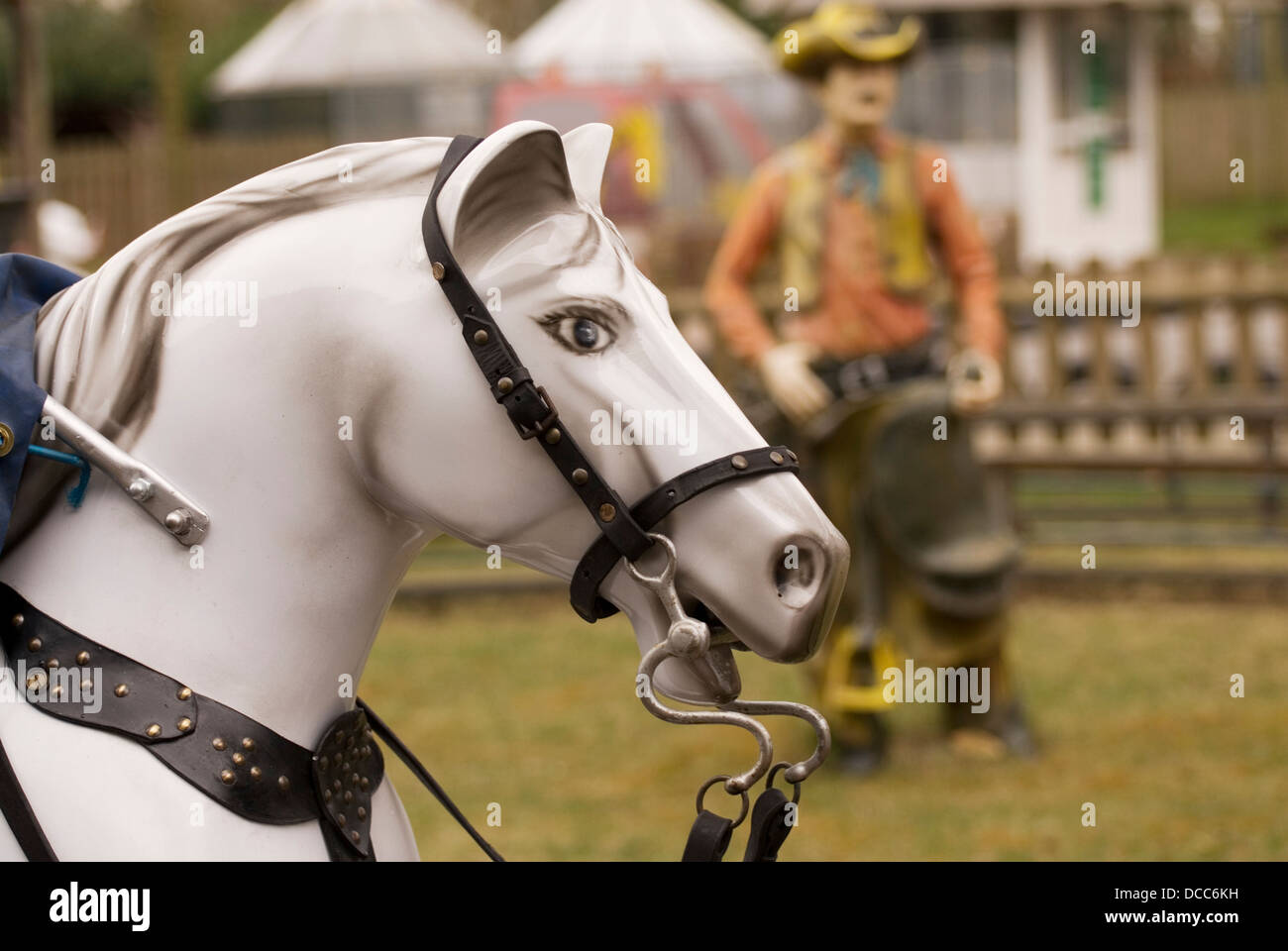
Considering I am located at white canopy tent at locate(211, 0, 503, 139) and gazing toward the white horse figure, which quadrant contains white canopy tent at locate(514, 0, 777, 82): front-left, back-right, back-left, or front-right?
back-left

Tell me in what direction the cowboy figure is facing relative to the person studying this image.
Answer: facing the viewer

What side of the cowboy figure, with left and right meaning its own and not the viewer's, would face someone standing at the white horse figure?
front

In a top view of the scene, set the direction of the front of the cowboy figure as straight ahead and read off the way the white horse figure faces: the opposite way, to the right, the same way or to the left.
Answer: to the left

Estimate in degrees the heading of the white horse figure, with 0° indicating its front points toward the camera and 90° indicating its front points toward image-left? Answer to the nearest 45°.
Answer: approximately 270°

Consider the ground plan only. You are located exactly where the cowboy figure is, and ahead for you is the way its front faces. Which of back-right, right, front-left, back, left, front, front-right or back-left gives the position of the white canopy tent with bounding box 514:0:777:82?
back

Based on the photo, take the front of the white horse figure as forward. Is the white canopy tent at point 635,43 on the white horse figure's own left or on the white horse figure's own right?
on the white horse figure's own left

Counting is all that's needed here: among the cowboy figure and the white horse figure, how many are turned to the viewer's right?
1

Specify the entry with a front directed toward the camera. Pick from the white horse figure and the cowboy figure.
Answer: the cowboy figure

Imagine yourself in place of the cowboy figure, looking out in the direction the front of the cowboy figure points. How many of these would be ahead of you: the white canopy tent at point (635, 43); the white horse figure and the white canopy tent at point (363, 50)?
1
